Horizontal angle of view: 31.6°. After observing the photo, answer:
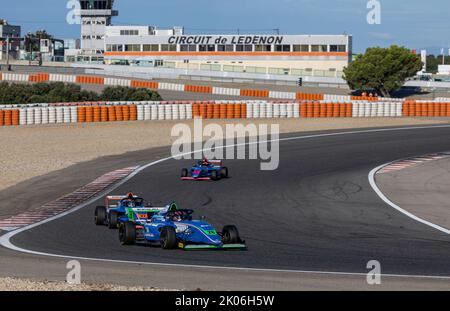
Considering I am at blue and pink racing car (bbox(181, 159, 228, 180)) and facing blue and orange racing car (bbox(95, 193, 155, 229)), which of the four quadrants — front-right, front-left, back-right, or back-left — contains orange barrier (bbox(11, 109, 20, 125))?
back-right

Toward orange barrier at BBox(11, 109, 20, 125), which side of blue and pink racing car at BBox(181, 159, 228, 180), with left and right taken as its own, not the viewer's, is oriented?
right

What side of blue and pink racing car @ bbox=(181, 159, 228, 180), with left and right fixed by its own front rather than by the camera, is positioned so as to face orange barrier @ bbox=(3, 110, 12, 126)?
right

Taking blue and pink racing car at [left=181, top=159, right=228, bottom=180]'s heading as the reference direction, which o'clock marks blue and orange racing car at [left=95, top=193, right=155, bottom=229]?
blue and orange racing car at [left=95, top=193, right=155, bottom=229] is roughly at 11 o'clock from blue and pink racing car at [left=181, top=159, right=228, bottom=180].

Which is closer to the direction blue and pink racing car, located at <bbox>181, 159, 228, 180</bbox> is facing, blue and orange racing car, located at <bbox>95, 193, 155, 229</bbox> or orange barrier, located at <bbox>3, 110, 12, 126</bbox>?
the blue and orange racing car

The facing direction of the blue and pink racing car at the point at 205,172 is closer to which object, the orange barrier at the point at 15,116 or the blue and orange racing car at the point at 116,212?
the blue and orange racing car

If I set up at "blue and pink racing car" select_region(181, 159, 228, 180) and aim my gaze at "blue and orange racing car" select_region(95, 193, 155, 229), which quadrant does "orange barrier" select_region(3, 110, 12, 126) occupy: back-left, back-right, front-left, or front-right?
back-right

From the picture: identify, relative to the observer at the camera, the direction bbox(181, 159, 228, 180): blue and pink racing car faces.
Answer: facing the viewer and to the left of the viewer

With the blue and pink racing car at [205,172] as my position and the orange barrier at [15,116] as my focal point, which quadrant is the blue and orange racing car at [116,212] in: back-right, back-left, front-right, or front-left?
back-left
